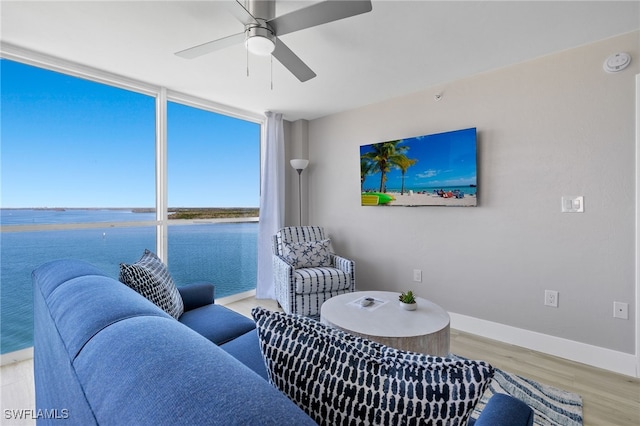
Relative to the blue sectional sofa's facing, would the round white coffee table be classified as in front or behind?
in front

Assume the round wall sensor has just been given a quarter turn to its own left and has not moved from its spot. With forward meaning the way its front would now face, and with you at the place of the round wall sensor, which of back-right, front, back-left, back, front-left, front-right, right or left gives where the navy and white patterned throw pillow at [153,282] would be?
back-right

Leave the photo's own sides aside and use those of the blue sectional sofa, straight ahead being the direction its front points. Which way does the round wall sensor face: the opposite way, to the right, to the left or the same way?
the opposite way

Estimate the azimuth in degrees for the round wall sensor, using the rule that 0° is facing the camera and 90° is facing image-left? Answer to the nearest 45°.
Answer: approximately 0°

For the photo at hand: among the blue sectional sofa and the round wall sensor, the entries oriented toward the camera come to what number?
1

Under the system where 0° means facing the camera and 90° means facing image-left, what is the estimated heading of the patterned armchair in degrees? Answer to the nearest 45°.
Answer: approximately 315°

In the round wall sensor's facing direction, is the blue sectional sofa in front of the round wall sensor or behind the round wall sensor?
in front

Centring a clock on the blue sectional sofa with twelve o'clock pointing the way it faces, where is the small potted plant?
The small potted plant is roughly at 12 o'clock from the blue sectional sofa.

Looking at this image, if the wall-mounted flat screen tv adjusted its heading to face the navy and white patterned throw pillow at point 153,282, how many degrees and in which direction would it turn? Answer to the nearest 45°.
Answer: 0° — it already faces it

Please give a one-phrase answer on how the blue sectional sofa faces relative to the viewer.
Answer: facing away from the viewer and to the right of the viewer
